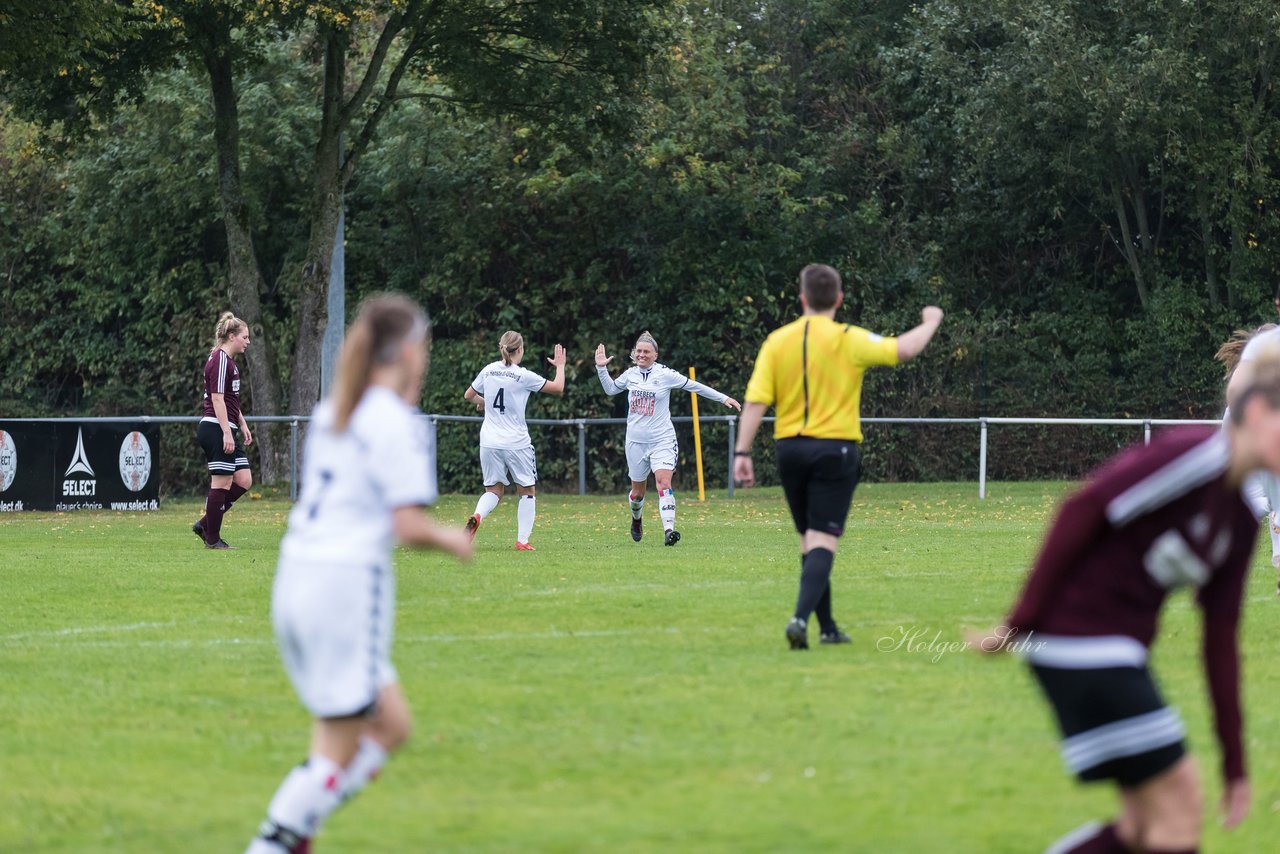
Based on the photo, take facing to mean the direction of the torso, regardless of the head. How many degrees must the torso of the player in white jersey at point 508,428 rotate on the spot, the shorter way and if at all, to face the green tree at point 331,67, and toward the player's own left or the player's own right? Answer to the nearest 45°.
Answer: approximately 45° to the player's own left

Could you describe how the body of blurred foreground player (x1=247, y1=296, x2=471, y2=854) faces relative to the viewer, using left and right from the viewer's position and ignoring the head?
facing away from the viewer and to the right of the viewer

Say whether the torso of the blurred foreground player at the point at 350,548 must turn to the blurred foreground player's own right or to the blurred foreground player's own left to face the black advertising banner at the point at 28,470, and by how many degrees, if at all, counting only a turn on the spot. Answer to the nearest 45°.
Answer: approximately 45° to the blurred foreground player's own left

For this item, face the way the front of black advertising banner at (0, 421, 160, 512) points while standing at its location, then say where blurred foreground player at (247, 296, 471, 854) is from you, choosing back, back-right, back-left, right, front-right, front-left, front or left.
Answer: front

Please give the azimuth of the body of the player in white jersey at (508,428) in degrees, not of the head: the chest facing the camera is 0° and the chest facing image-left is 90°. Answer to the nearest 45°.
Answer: approximately 225°

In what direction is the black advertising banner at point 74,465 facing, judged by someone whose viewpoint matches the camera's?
facing the viewer

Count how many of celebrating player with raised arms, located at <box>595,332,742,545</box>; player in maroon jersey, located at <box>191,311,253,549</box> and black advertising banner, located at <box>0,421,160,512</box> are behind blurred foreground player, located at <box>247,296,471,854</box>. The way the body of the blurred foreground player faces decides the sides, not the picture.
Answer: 0

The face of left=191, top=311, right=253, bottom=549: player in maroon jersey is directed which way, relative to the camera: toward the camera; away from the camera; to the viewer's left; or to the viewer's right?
to the viewer's right

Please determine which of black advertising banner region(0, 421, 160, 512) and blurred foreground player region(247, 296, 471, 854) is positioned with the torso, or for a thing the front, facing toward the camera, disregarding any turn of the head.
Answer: the black advertising banner

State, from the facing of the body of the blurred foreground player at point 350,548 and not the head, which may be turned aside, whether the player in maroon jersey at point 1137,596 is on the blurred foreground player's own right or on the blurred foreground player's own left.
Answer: on the blurred foreground player's own right

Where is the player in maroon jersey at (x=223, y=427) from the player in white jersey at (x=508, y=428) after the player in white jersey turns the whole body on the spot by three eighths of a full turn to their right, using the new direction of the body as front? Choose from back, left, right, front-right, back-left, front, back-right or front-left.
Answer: right

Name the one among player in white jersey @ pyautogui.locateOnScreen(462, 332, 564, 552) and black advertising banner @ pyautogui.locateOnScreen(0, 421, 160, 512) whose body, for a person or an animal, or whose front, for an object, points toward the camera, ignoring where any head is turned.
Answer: the black advertising banner

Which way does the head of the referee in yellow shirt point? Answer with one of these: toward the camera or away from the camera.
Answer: away from the camera
